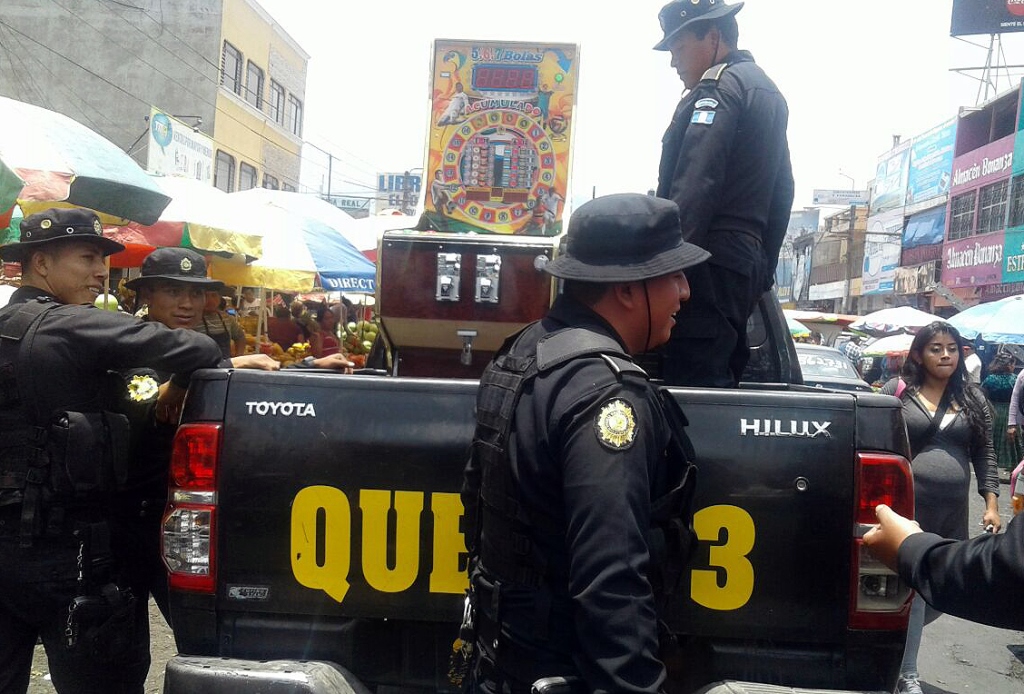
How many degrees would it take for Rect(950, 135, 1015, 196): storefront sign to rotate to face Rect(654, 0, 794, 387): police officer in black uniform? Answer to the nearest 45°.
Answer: approximately 45° to its left

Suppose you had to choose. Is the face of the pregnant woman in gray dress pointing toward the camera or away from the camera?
toward the camera

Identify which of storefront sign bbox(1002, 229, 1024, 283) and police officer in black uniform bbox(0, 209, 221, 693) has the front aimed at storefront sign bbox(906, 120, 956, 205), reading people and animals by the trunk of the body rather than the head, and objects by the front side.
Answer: the police officer in black uniform

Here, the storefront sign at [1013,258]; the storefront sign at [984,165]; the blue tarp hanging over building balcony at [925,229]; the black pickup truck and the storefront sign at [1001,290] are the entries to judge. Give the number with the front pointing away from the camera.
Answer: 1

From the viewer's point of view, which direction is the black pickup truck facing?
away from the camera

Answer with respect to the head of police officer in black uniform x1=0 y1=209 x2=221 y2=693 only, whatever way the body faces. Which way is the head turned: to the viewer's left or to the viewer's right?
to the viewer's right

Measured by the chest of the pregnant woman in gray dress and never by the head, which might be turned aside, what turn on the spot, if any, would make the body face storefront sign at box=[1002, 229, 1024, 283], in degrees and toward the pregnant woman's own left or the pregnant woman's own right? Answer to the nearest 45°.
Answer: approximately 180°

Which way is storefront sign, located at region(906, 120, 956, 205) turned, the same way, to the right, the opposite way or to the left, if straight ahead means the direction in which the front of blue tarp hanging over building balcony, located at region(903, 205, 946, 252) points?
the same way

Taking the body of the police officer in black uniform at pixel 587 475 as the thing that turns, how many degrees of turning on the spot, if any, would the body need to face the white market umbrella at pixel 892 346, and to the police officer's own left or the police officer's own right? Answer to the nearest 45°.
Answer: approximately 45° to the police officer's own left

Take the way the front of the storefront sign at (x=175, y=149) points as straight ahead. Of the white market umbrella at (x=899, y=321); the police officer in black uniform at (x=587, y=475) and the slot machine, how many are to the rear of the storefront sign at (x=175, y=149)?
0

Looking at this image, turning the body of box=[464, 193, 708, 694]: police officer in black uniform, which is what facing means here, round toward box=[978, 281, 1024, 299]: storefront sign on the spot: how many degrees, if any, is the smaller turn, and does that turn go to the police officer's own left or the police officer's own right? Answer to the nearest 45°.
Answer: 0° — they already face it

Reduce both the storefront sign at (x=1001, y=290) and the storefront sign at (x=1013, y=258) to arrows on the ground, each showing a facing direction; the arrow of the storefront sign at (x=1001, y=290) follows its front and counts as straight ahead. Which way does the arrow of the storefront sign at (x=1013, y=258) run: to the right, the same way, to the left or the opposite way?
the same way

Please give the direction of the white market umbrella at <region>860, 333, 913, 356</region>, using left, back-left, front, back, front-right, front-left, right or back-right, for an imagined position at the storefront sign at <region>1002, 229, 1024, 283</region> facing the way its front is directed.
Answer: front-left

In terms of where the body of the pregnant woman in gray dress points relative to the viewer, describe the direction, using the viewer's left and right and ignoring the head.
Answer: facing the viewer

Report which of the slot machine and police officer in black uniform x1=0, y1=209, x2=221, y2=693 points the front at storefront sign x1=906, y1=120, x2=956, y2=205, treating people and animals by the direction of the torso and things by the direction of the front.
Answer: the police officer in black uniform

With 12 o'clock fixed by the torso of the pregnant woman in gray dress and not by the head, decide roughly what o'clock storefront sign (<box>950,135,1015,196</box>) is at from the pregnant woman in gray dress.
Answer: The storefront sign is roughly at 6 o'clock from the pregnant woman in gray dress.

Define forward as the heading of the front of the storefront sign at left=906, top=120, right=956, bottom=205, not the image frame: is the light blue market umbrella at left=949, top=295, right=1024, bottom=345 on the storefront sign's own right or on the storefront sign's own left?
on the storefront sign's own left

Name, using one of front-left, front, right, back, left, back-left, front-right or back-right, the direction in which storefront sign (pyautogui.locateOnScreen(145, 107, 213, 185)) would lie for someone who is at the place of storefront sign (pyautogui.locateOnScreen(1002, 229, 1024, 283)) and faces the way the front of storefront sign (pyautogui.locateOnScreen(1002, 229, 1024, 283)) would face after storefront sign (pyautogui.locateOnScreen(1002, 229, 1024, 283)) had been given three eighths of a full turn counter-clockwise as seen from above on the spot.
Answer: back-right
